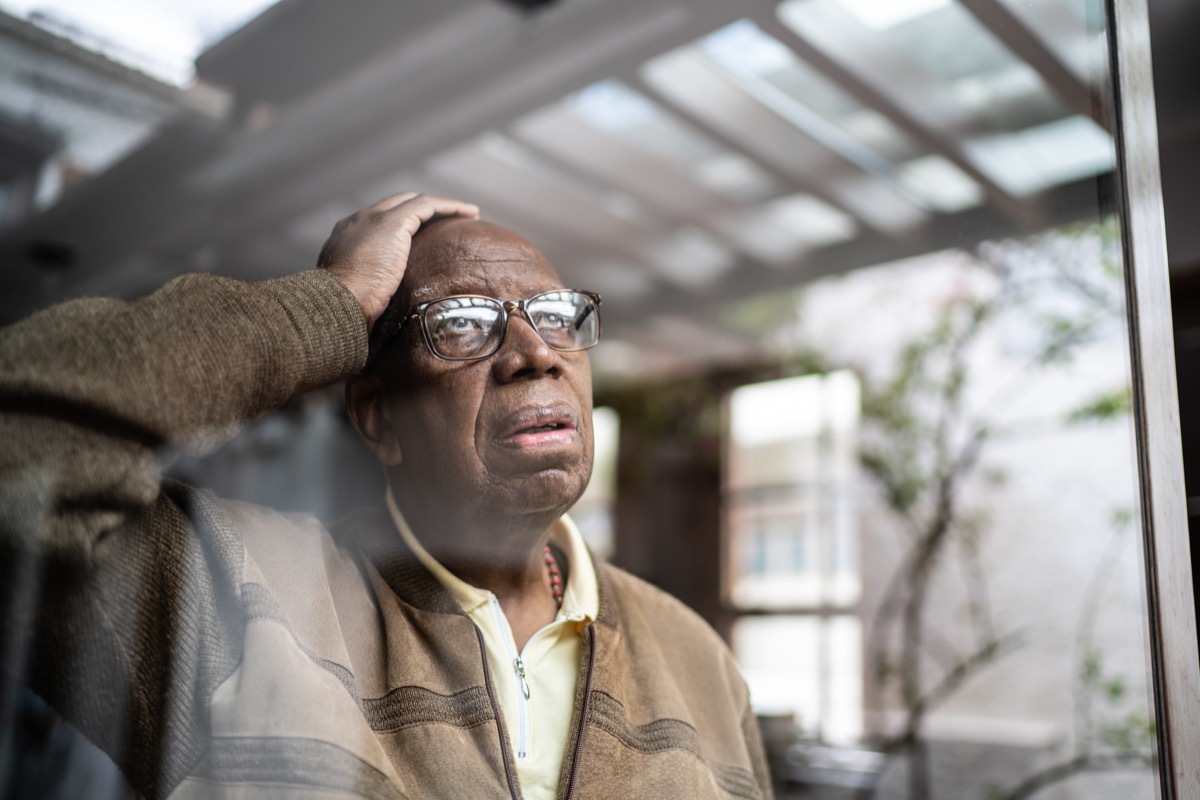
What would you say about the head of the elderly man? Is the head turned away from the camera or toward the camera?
toward the camera
